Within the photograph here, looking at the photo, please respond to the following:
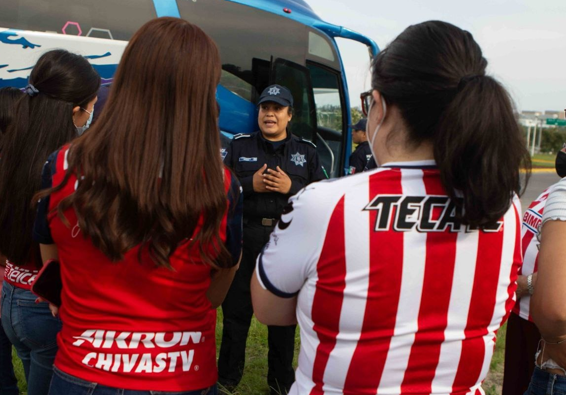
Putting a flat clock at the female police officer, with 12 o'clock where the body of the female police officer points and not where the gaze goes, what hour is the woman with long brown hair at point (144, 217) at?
The woman with long brown hair is roughly at 12 o'clock from the female police officer.

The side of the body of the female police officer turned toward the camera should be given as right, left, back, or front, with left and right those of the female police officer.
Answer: front

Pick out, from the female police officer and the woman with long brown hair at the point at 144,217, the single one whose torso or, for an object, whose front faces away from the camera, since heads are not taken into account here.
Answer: the woman with long brown hair

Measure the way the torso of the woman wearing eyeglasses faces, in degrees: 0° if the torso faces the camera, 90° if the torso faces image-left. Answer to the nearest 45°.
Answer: approximately 135°

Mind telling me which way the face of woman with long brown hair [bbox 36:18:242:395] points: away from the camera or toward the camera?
away from the camera

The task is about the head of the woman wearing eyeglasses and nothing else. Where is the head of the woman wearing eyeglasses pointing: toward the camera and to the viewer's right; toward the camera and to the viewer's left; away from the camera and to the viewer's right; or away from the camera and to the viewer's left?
away from the camera and to the viewer's left

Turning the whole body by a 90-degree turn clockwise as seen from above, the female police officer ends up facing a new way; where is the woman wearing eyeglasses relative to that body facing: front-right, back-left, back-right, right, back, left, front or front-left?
left

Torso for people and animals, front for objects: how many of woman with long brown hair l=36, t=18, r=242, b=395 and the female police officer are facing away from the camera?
1

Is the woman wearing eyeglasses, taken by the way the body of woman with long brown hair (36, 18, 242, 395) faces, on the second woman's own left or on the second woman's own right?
on the second woman's own right

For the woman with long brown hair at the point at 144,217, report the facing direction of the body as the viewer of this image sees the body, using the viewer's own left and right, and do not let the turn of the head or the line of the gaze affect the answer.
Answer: facing away from the viewer

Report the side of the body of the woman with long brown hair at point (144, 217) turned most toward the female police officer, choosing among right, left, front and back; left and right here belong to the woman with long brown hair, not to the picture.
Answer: front
